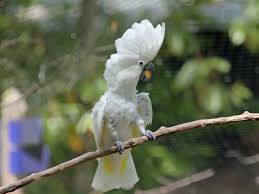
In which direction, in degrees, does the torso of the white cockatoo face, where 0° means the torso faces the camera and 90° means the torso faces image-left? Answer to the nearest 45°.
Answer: approximately 315°
